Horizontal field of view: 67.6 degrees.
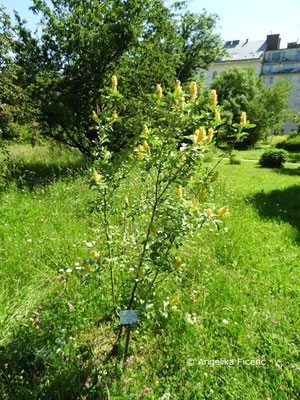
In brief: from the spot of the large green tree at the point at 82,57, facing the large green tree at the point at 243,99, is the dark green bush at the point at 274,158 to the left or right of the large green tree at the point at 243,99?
right

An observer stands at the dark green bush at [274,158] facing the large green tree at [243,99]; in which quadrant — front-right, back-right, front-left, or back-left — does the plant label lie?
back-left

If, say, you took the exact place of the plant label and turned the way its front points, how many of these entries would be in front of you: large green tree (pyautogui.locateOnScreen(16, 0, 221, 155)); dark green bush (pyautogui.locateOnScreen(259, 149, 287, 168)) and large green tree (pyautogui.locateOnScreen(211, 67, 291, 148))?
0

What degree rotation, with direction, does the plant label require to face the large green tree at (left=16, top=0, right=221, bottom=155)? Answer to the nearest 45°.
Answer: approximately 180°

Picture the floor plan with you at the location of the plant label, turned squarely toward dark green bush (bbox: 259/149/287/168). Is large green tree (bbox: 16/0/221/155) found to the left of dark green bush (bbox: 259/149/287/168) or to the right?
left

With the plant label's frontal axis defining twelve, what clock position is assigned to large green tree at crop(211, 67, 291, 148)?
The large green tree is roughly at 7 o'clock from the plant label.

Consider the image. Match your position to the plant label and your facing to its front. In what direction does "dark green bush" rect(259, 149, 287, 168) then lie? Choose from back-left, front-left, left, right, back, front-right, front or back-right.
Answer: back-left

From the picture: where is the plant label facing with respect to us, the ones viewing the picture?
facing the viewer
